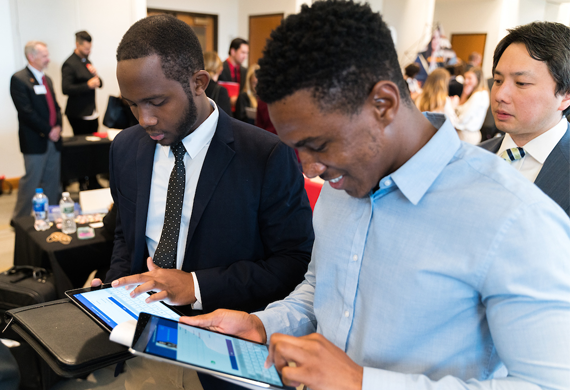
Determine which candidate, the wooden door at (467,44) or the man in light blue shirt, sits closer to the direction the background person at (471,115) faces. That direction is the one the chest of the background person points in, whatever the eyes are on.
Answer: the man in light blue shirt

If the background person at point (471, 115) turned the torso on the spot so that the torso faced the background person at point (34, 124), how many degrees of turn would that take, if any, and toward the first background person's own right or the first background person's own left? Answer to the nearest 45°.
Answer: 0° — they already face them

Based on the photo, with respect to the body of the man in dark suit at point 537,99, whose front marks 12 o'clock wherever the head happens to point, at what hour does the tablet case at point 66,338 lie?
The tablet case is roughly at 12 o'clock from the man in dark suit.

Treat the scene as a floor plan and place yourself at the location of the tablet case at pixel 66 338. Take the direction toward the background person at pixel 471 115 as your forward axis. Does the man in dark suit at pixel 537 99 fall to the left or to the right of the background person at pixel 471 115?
right

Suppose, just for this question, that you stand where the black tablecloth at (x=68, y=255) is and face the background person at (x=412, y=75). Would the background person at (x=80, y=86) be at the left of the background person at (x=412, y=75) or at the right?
left

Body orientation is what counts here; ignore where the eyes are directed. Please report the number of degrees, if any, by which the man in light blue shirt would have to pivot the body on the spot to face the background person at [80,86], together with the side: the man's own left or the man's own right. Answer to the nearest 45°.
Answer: approximately 90° to the man's own right

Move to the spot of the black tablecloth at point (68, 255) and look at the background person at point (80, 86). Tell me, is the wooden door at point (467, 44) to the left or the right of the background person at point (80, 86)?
right
